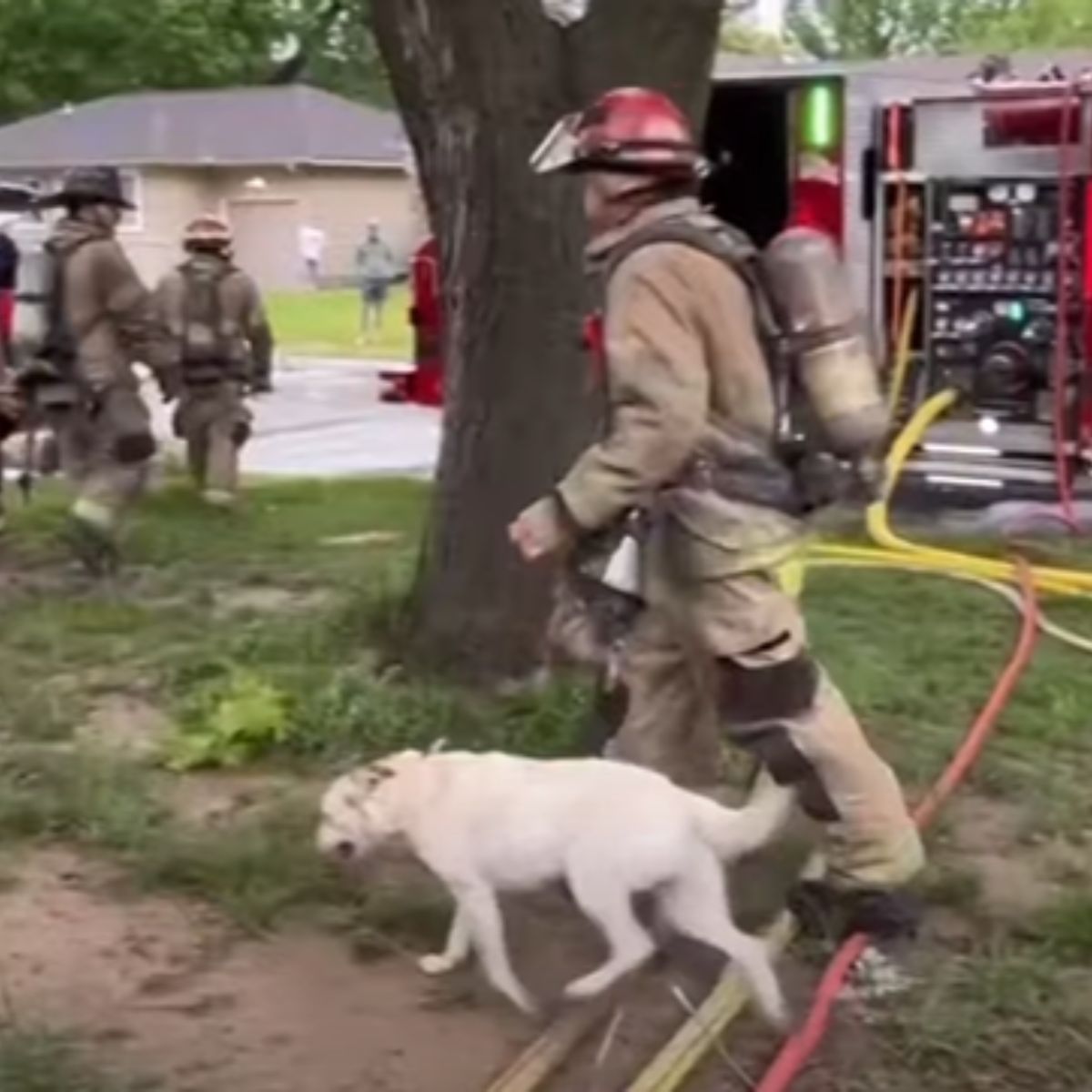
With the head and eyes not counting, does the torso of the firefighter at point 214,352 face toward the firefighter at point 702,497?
no

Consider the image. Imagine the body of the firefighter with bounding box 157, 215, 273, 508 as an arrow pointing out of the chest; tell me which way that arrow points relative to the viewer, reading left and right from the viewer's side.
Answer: facing away from the viewer

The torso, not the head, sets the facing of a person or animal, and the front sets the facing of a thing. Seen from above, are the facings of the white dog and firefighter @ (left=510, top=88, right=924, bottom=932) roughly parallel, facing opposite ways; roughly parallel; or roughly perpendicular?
roughly parallel

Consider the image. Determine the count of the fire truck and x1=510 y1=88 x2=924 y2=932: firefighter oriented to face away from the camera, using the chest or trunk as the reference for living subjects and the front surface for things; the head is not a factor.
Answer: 0

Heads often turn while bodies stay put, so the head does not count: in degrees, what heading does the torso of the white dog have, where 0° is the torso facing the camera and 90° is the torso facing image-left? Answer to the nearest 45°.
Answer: approximately 90°

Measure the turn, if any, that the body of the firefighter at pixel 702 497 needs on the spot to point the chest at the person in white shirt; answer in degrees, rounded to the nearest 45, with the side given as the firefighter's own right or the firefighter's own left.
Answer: approximately 90° to the firefighter's own right

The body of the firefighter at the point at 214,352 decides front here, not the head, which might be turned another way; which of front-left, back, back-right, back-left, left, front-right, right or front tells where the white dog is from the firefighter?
back

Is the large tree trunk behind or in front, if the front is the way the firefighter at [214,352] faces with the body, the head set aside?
behind

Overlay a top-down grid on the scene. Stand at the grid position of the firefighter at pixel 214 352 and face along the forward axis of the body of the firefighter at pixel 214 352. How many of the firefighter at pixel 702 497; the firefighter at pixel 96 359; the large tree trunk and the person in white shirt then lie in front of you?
1

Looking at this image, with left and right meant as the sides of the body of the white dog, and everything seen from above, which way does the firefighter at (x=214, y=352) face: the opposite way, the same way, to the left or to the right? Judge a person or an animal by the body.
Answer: to the right

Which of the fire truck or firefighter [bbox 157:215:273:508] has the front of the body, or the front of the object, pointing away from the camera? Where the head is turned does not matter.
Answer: the firefighter

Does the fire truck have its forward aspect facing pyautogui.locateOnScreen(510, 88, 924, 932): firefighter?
no

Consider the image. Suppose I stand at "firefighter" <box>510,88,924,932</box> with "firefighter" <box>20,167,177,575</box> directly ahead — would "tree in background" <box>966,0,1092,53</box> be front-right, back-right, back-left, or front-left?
front-right

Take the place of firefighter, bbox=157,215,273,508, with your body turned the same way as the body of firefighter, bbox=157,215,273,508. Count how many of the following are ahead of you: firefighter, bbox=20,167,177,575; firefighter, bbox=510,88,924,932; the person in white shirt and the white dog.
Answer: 1

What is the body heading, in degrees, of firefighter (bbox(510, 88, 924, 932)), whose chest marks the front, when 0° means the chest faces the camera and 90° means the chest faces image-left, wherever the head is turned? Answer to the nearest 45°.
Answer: approximately 90°

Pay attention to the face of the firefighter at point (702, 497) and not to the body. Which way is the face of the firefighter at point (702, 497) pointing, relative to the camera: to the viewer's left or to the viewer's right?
to the viewer's left
